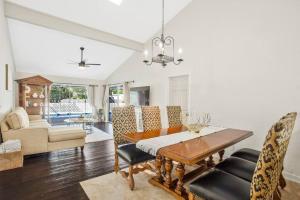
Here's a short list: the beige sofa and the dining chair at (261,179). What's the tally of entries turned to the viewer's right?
1

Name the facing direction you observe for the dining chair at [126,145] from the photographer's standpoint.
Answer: facing the viewer and to the right of the viewer

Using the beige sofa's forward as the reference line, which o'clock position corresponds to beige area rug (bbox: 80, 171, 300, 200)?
The beige area rug is roughly at 2 o'clock from the beige sofa.

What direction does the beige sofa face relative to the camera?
to the viewer's right

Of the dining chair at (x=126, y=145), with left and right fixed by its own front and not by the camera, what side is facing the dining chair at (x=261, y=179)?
front

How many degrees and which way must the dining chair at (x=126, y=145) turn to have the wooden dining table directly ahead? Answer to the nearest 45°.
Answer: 0° — it already faces it

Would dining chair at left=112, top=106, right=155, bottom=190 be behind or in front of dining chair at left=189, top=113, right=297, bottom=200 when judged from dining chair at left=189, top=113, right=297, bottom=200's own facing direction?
in front

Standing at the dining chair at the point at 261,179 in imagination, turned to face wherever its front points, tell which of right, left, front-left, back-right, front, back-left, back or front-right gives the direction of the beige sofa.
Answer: front-left

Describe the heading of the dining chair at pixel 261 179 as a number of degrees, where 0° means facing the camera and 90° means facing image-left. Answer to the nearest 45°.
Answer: approximately 135°
